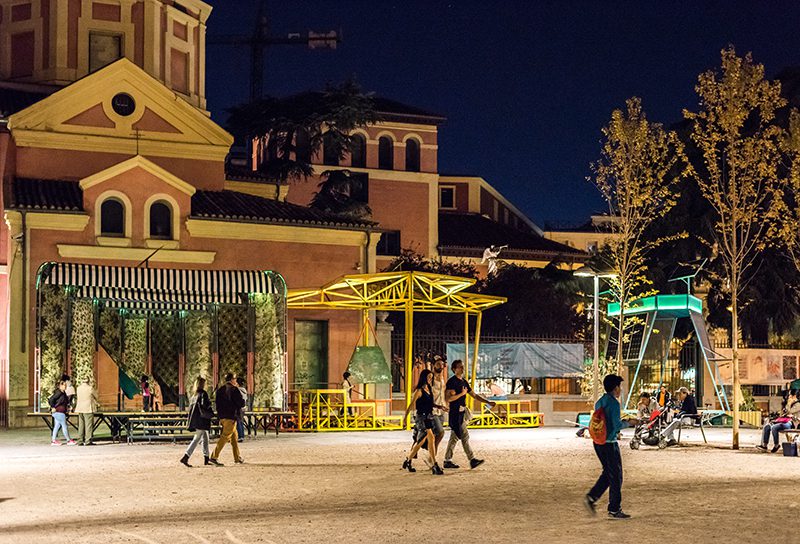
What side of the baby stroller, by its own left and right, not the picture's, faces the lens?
left

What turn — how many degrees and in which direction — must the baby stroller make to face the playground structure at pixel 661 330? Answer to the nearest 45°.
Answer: approximately 90° to its right

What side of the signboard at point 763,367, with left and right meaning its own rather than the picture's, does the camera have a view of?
front

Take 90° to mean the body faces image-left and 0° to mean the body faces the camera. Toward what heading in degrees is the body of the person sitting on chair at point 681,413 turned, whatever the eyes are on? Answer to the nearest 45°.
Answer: approximately 90°

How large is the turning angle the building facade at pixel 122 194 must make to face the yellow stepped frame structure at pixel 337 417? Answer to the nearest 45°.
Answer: approximately 45° to its left

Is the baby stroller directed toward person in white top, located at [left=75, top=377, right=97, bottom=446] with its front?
yes

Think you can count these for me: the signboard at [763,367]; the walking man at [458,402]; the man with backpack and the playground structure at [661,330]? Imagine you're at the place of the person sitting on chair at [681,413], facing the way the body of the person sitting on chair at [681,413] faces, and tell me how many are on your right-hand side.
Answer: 2

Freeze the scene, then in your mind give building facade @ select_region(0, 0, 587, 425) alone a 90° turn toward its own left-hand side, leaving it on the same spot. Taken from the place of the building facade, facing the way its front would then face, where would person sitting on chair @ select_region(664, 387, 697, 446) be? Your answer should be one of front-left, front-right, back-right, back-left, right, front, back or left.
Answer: front-right

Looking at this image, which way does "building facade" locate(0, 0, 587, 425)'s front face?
toward the camera
